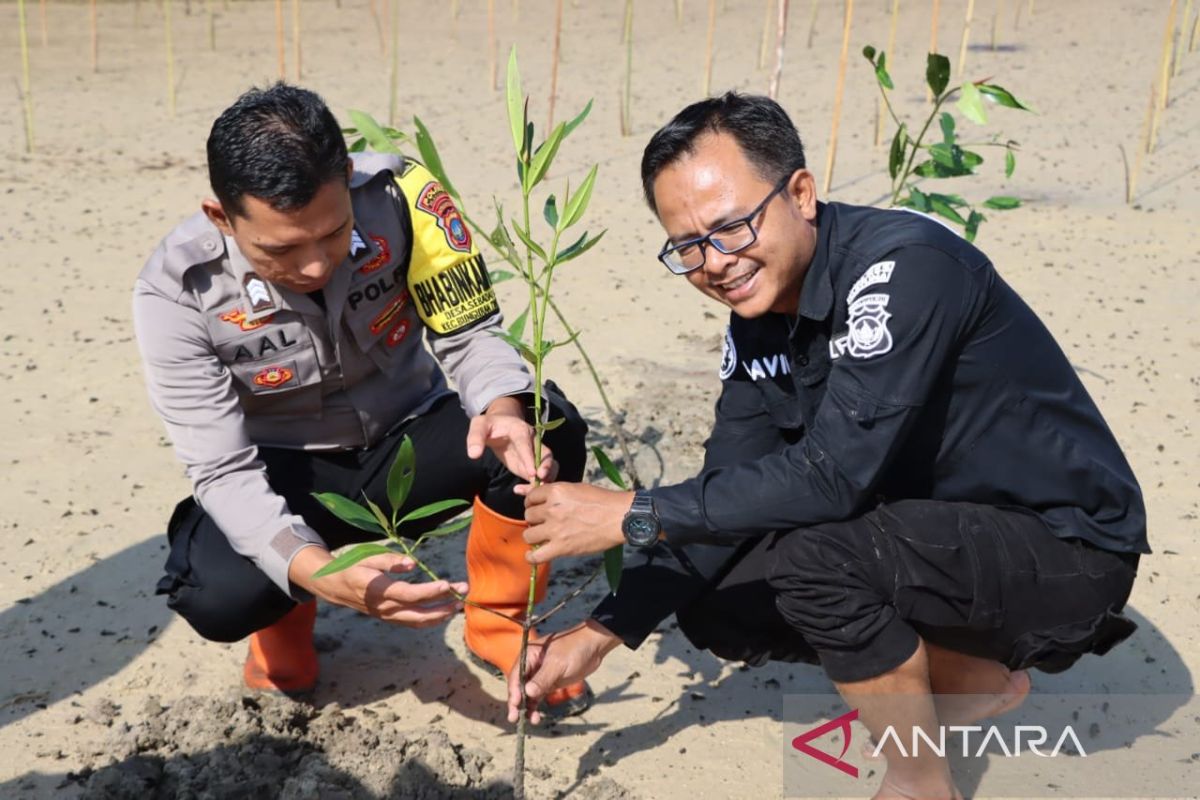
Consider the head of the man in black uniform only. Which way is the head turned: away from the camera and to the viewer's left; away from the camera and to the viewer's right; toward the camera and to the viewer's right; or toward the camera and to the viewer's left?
toward the camera and to the viewer's left

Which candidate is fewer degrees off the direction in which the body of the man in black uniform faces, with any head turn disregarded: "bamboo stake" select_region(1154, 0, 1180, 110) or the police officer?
the police officer

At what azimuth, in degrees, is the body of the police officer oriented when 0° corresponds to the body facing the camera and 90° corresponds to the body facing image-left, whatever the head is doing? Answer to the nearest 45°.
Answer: approximately 315°

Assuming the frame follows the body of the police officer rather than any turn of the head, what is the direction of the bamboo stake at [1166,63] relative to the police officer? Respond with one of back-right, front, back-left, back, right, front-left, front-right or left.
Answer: left

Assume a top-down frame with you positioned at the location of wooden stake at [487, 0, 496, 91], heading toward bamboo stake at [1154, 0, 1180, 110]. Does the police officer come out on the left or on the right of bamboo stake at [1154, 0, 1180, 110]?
right

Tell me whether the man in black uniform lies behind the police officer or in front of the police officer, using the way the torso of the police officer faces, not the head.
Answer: in front

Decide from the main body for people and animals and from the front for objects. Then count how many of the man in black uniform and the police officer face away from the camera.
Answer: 0

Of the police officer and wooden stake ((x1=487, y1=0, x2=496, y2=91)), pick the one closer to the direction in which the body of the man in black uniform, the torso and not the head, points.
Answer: the police officer

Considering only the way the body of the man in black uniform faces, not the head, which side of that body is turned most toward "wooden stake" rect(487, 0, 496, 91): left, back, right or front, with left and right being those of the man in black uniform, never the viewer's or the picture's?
right

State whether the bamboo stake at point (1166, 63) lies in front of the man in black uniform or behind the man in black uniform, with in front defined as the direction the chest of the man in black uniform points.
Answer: behind
